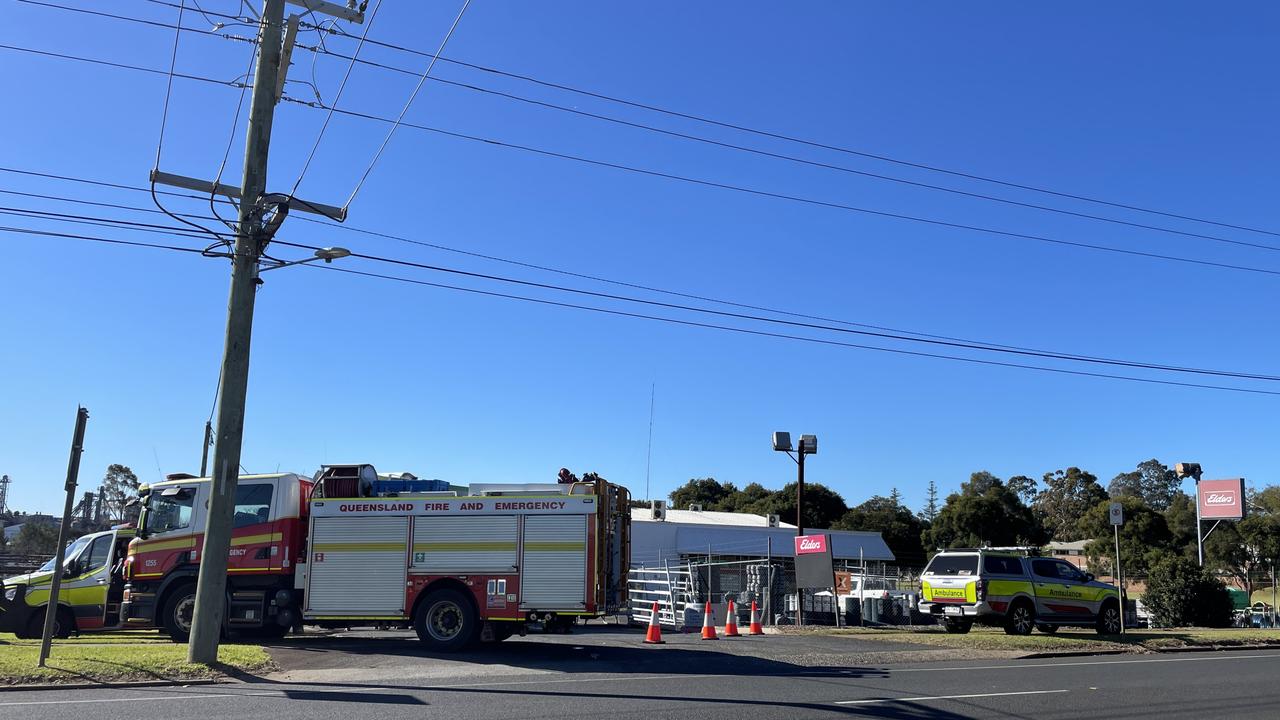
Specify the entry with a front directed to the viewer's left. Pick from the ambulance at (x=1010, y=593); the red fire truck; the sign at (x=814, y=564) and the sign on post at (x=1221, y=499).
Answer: the red fire truck

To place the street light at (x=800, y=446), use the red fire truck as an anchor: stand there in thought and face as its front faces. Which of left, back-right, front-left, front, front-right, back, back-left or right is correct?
back-right

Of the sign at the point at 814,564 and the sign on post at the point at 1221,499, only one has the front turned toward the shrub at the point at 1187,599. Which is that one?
the sign on post

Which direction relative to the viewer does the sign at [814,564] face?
toward the camera

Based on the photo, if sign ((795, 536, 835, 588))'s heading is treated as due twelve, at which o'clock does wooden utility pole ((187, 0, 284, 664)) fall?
The wooden utility pole is roughly at 1 o'clock from the sign.

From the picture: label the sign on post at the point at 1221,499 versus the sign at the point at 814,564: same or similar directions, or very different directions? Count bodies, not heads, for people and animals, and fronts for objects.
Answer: same or similar directions

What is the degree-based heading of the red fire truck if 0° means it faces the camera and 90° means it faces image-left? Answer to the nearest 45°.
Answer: approximately 90°

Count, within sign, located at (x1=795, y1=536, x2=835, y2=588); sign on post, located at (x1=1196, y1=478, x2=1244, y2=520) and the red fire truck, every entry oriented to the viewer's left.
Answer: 1

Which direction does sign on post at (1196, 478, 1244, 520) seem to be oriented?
toward the camera

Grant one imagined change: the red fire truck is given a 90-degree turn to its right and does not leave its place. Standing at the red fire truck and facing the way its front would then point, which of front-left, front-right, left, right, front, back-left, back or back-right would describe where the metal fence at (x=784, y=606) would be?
front-right

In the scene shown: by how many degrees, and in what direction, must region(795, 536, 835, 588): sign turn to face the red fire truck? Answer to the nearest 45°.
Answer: approximately 45° to its right

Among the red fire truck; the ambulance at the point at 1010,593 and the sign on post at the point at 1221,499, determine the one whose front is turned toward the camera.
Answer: the sign on post

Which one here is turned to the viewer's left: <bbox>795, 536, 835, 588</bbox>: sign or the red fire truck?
the red fire truck
